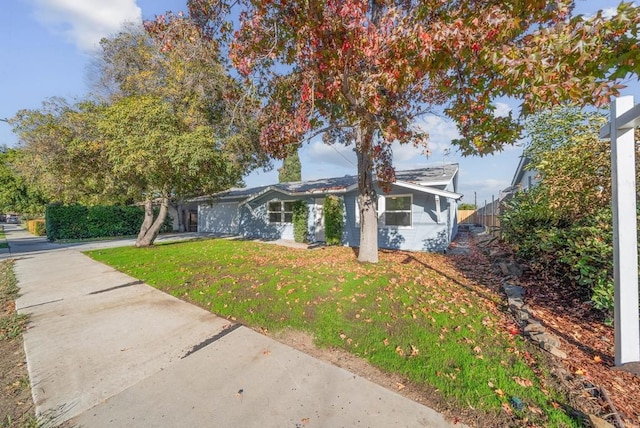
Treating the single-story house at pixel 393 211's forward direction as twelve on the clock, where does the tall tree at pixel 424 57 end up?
The tall tree is roughly at 11 o'clock from the single-story house.

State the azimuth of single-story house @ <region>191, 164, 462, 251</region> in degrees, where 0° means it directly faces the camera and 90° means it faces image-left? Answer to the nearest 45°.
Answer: approximately 45°

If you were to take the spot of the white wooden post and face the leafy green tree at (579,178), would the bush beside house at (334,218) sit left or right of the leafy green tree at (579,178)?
left

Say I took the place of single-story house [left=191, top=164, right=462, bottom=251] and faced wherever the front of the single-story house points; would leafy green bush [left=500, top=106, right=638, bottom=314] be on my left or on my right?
on my left

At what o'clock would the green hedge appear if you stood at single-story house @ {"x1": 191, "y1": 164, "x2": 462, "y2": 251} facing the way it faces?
The green hedge is roughly at 2 o'clock from the single-story house.

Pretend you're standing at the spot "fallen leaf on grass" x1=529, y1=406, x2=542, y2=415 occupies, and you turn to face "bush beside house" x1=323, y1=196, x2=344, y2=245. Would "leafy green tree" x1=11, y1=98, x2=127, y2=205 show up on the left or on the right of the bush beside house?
left

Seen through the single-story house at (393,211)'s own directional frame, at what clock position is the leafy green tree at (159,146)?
The leafy green tree is roughly at 1 o'clock from the single-story house.
